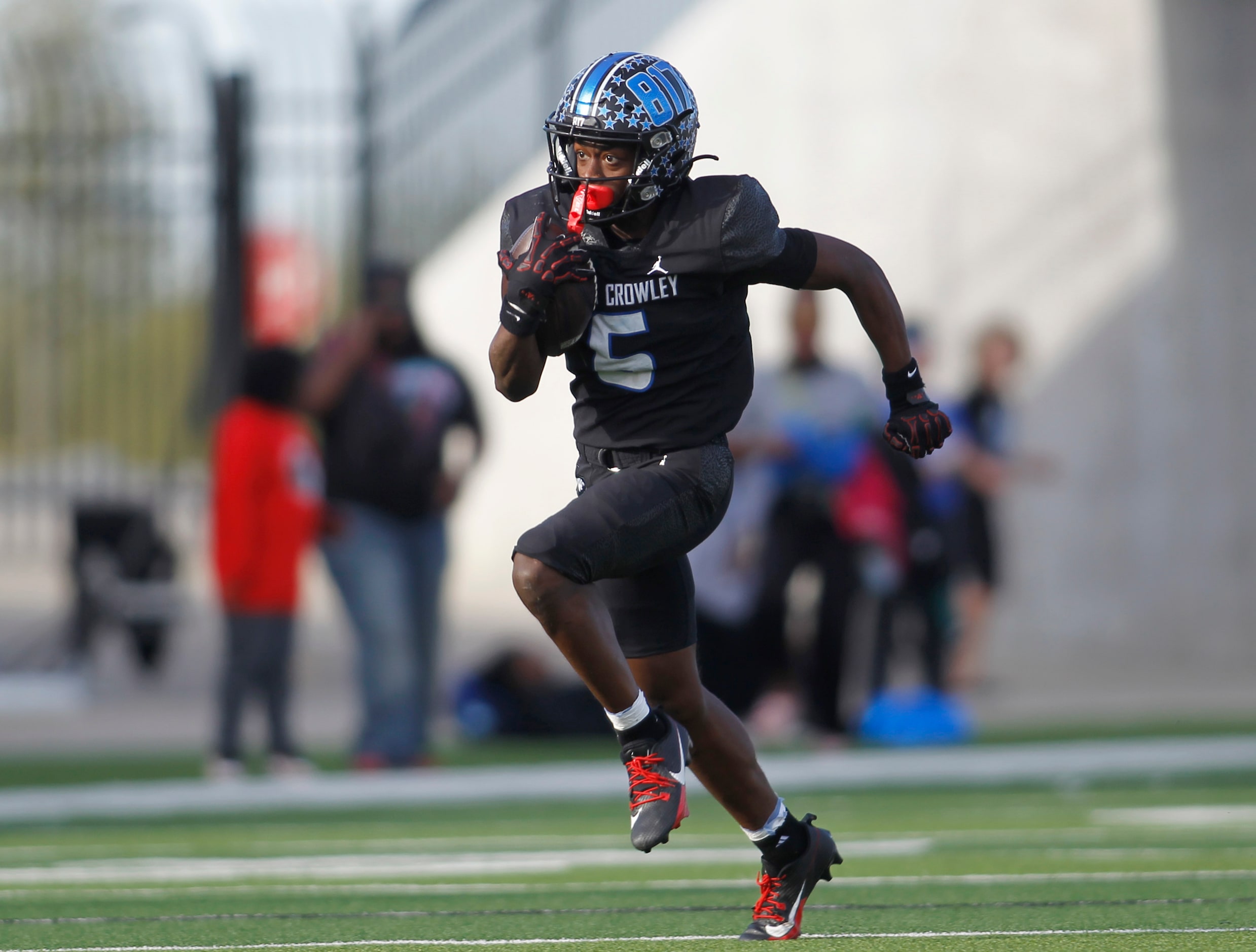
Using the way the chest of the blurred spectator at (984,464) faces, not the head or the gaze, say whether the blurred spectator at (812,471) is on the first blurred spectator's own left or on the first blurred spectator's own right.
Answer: on the first blurred spectator's own right

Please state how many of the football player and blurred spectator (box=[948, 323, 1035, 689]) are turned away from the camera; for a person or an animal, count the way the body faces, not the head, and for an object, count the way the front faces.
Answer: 0

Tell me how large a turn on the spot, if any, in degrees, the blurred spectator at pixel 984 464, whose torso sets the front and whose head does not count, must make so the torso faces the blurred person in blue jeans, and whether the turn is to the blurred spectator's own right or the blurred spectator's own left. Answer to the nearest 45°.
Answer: approximately 90° to the blurred spectator's own right

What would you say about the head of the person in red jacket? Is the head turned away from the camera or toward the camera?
away from the camera

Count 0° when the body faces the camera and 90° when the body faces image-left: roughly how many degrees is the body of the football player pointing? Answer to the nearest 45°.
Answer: approximately 45°

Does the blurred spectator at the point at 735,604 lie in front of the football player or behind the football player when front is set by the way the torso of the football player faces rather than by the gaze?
behind

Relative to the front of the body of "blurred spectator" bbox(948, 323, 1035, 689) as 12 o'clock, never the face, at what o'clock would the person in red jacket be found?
The person in red jacket is roughly at 3 o'clock from the blurred spectator.

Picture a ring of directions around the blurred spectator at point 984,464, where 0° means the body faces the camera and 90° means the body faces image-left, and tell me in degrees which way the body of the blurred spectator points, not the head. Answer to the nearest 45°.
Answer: approximately 315°

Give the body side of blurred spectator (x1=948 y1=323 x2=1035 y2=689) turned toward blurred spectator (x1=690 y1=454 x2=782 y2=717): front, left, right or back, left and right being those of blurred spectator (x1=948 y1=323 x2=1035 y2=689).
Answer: right
